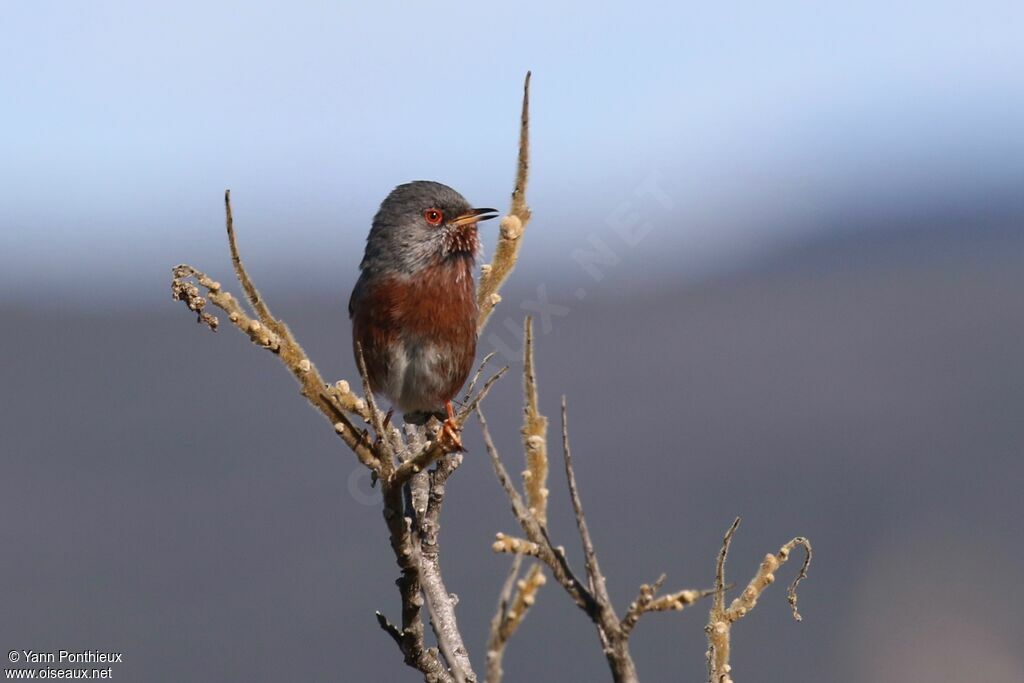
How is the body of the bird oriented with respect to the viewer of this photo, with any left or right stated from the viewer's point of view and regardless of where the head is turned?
facing the viewer and to the right of the viewer
